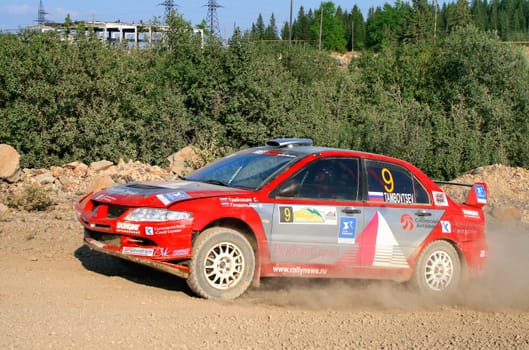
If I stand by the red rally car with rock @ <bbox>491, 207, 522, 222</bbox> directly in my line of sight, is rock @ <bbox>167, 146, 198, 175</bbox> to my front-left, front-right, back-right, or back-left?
front-left

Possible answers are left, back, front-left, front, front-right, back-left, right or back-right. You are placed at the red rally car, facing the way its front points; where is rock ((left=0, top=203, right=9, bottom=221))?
right

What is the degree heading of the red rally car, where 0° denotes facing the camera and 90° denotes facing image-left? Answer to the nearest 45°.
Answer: approximately 45°

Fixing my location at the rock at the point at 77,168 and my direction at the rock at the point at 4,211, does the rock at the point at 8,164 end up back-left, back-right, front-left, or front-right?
front-right

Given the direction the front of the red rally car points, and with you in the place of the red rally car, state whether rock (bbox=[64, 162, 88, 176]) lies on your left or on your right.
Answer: on your right

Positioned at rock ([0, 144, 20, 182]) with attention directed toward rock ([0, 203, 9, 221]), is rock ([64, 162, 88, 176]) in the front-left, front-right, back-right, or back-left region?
back-left

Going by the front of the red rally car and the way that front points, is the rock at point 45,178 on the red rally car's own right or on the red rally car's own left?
on the red rally car's own right

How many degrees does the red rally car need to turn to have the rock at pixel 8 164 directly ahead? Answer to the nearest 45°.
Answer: approximately 90° to its right
